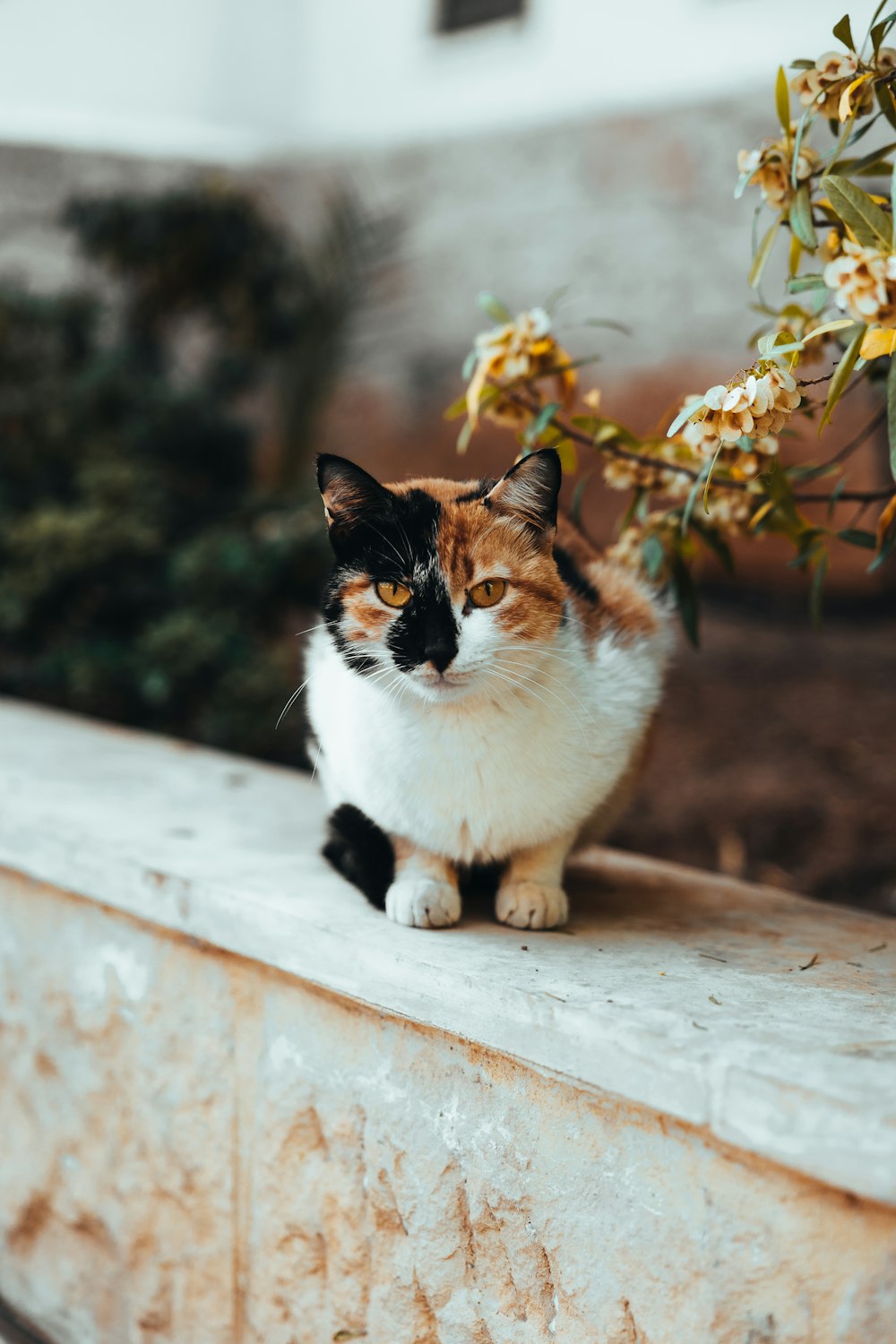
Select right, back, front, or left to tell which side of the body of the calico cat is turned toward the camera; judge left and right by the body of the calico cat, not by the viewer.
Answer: front

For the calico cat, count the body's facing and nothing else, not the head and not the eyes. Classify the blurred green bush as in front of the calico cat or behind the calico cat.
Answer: behind
